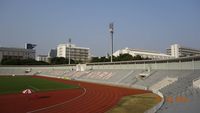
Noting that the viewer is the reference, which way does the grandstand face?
facing the viewer and to the left of the viewer
